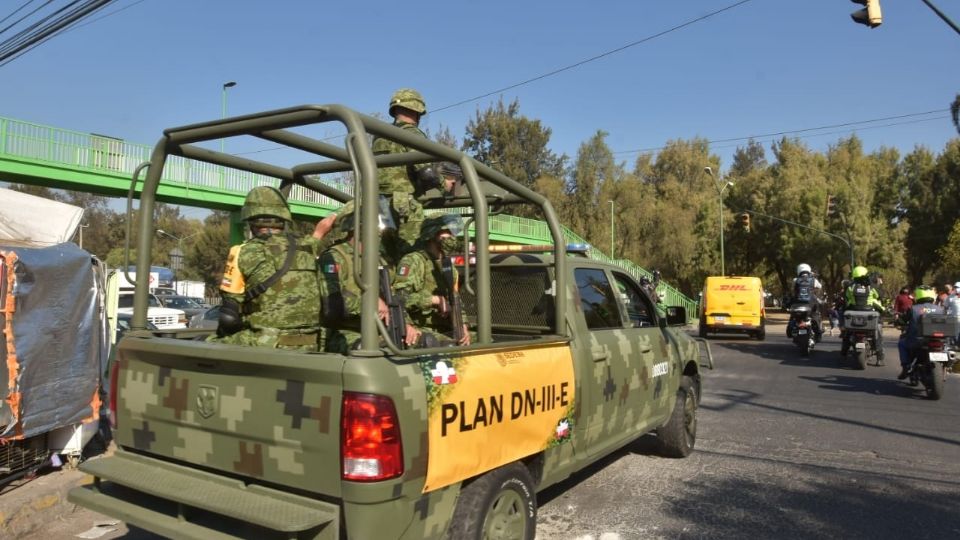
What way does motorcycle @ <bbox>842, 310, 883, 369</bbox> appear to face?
away from the camera

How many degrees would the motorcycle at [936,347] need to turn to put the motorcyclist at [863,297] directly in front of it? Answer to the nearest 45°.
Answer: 0° — it already faces them

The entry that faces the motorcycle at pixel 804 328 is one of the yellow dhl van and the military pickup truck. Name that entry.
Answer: the military pickup truck

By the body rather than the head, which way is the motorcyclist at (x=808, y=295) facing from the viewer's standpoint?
away from the camera

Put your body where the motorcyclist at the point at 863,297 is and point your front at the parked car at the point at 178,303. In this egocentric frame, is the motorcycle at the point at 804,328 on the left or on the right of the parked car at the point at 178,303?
right

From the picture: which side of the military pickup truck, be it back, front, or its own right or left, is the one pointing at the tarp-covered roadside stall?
left

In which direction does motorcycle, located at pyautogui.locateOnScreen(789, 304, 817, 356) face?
away from the camera

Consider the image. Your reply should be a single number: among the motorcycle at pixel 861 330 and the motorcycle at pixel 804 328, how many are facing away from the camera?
2

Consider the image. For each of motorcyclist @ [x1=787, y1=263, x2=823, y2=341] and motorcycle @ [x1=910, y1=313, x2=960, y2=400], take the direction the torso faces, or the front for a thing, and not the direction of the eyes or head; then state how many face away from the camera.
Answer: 2

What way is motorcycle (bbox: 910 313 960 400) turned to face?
away from the camera
